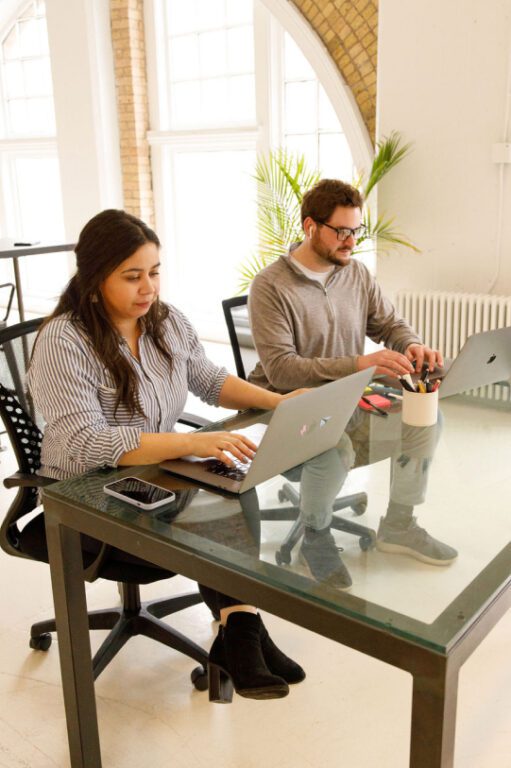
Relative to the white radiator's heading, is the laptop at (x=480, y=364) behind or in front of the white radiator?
in front

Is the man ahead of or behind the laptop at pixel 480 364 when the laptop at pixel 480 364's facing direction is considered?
ahead

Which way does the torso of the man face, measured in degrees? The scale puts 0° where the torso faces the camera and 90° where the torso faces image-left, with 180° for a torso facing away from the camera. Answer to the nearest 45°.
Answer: approximately 315°

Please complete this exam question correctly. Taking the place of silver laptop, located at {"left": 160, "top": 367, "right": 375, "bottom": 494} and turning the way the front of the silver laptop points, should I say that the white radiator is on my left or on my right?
on my right

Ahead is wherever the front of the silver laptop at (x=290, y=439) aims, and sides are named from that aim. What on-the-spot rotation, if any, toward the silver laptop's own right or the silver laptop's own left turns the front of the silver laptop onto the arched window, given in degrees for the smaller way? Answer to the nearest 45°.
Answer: approximately 45° to the silver laptop's own right

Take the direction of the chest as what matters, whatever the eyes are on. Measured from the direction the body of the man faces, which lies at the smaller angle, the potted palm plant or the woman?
the woman

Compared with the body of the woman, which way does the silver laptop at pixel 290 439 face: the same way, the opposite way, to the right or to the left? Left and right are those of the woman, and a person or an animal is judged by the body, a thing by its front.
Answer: the opposite way

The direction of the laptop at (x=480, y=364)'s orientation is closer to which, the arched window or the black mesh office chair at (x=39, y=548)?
the arched window
